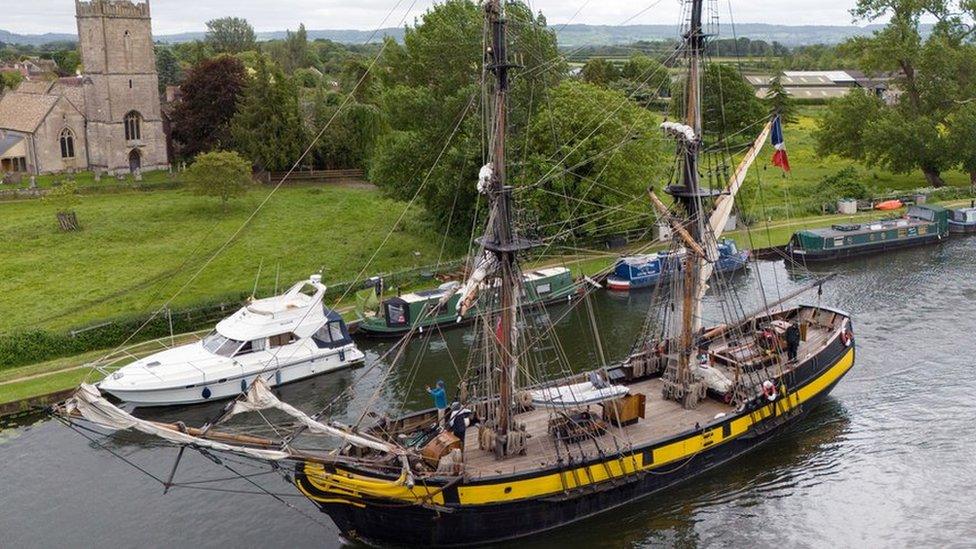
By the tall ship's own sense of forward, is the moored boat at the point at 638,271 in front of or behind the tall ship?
behind

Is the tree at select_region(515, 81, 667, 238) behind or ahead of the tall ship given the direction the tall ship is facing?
behind

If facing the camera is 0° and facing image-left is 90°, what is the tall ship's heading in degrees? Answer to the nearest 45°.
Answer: approximately 45°

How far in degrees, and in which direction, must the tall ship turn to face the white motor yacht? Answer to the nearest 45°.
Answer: approximately 90° to its right

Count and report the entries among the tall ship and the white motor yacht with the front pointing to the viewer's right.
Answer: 0

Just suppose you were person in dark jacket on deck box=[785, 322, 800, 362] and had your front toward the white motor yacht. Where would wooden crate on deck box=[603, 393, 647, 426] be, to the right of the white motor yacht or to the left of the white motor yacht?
left

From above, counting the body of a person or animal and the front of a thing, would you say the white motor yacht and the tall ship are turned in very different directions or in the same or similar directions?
same or similar directions

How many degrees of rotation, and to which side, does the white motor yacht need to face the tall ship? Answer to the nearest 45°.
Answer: approximately 90° to its left

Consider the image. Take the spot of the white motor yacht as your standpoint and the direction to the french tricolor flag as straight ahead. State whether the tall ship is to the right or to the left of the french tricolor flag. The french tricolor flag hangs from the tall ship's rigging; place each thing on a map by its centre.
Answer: right
